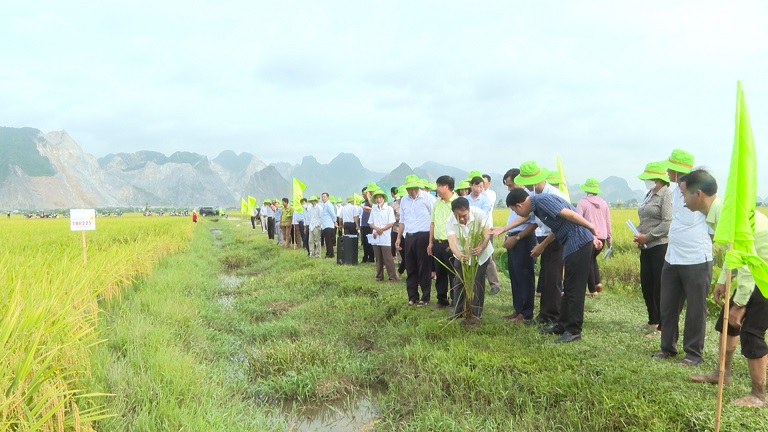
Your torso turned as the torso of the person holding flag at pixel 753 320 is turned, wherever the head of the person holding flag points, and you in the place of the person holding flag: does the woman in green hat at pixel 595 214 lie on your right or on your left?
on your right

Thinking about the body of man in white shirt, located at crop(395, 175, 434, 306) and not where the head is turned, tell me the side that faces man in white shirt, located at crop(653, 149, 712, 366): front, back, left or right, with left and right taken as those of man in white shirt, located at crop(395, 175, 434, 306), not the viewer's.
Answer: left

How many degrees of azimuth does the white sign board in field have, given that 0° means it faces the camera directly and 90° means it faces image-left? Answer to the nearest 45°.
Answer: approximately 0°

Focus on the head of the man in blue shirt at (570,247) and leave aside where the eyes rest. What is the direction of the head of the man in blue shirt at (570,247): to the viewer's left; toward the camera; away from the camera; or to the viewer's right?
to the viewer's left

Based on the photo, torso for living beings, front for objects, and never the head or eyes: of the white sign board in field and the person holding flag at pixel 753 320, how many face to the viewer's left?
1

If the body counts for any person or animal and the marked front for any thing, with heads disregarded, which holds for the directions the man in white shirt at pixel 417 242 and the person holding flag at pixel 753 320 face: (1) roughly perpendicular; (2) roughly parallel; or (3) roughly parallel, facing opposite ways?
roughly perpendicular

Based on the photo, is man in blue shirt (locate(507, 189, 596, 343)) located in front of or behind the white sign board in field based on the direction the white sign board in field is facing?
in front

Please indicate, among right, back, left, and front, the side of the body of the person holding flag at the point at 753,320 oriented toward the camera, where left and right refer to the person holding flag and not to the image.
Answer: left

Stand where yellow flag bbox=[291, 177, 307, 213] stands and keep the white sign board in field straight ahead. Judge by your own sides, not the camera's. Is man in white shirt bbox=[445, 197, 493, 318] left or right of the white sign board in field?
left

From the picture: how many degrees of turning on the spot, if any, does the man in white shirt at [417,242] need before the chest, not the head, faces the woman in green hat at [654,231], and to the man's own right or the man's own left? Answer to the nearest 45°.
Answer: approximately 90° to the man's own left

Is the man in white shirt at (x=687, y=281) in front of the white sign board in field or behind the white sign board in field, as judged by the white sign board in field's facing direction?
in front

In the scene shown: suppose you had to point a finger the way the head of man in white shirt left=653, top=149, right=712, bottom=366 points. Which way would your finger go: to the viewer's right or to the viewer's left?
to the viewer's left
